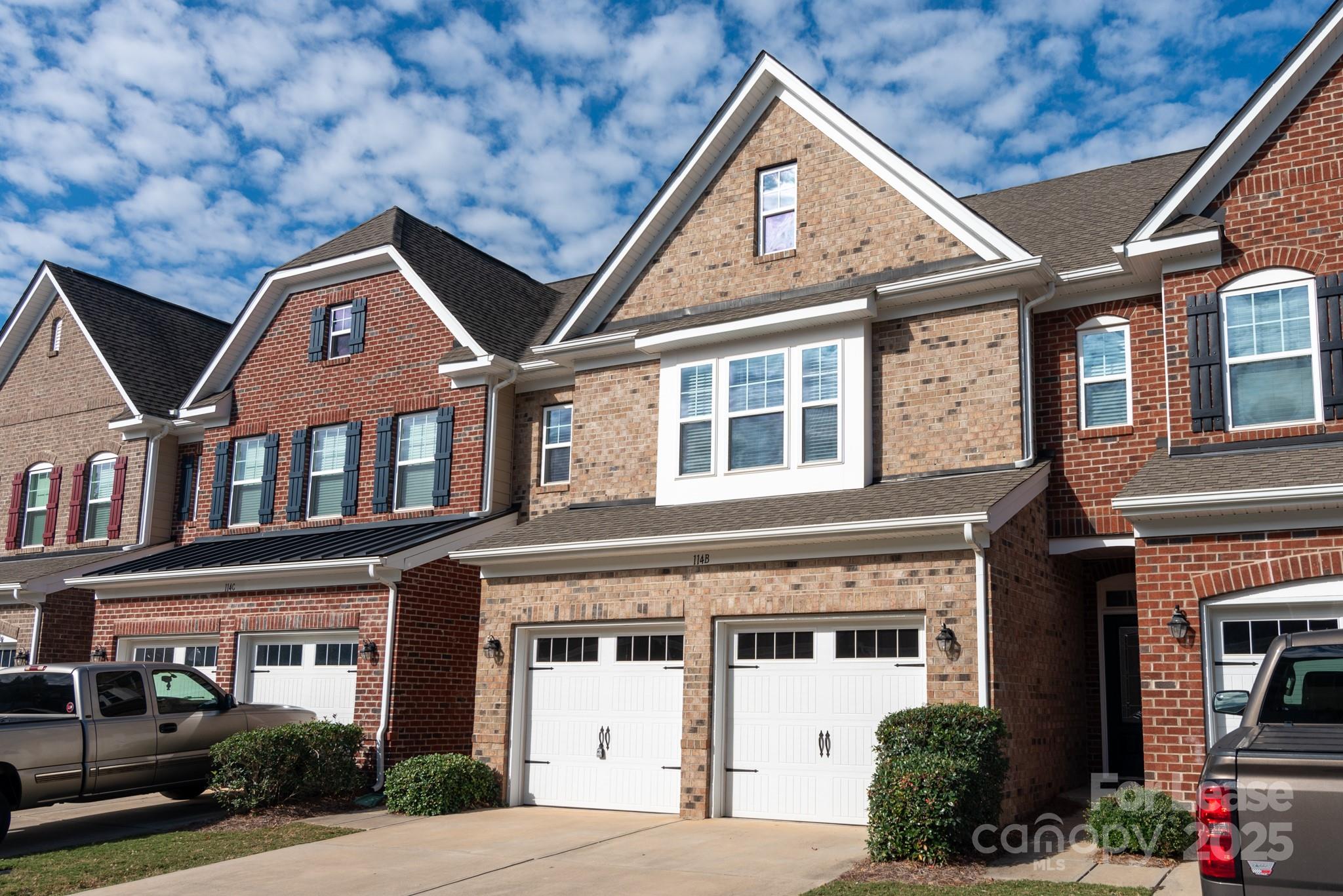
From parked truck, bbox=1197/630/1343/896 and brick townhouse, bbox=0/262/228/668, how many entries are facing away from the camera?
1

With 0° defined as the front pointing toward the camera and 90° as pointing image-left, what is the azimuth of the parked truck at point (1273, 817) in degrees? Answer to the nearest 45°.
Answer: approximately 180°

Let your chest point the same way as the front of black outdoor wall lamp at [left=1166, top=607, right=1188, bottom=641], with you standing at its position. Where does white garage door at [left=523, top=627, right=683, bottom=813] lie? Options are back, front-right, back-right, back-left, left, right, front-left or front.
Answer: right

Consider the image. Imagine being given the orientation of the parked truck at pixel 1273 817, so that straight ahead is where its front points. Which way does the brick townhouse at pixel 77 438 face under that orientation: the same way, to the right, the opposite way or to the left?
the opposite way

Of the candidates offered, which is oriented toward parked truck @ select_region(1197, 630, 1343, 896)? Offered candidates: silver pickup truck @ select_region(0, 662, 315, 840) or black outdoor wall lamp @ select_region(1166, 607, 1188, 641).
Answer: the black outdoor wall lamp

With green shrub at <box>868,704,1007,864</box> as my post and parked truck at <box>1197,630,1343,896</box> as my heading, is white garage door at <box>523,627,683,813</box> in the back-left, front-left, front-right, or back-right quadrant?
back-right

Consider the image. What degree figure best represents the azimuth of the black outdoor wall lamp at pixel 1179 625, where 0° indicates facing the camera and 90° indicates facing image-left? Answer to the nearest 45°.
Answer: approximately 0°

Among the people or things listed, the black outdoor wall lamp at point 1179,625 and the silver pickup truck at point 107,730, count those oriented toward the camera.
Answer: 1

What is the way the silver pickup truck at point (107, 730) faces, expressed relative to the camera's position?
facing away from the viewer and to the right of the viewer

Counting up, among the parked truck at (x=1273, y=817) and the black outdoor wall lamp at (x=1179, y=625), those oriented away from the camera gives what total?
1

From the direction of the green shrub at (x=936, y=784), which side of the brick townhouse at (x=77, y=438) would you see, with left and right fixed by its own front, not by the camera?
left
